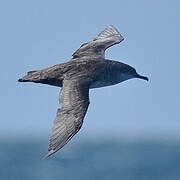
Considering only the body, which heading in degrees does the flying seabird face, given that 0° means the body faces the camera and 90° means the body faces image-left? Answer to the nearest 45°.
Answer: approximately 270°
